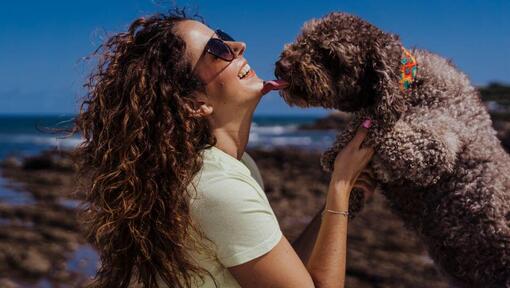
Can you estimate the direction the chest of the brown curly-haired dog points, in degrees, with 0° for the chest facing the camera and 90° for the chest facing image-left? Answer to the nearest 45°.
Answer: approximately 90°

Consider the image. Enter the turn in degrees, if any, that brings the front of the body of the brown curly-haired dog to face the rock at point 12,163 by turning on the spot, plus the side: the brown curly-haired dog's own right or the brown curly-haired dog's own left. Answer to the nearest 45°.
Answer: approximately 45° to the brown curly-haired dog's own right

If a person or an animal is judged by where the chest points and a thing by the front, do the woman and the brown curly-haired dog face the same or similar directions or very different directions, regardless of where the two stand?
very different directions

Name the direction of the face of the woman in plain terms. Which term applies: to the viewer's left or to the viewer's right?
to the viewer's right

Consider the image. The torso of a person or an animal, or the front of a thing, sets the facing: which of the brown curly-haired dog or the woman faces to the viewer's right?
the woman

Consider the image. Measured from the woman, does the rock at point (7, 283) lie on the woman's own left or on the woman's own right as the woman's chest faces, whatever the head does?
on the woman's own left

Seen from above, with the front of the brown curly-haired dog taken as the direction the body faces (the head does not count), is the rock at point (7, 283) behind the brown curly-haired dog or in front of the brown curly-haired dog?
in front

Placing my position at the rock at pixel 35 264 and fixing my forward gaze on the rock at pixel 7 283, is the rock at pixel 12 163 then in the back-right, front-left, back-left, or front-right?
back-right

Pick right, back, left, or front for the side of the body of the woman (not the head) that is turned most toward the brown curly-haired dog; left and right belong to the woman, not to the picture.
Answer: front

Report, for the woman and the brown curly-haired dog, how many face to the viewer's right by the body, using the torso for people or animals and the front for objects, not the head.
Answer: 1

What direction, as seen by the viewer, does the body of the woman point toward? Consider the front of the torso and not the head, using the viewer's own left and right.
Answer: facing to the right of the viewer

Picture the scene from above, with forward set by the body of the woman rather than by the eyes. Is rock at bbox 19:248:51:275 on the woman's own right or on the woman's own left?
on the woman's own left
